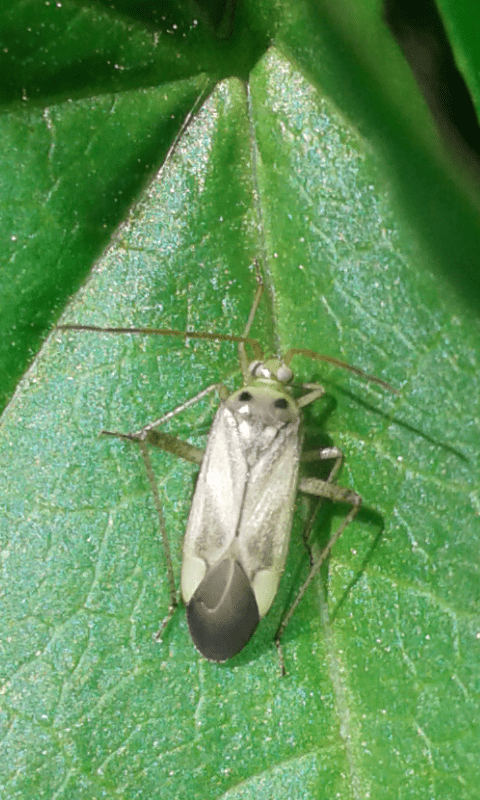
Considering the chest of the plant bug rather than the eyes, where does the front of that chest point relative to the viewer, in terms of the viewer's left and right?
facing away from the viewer
